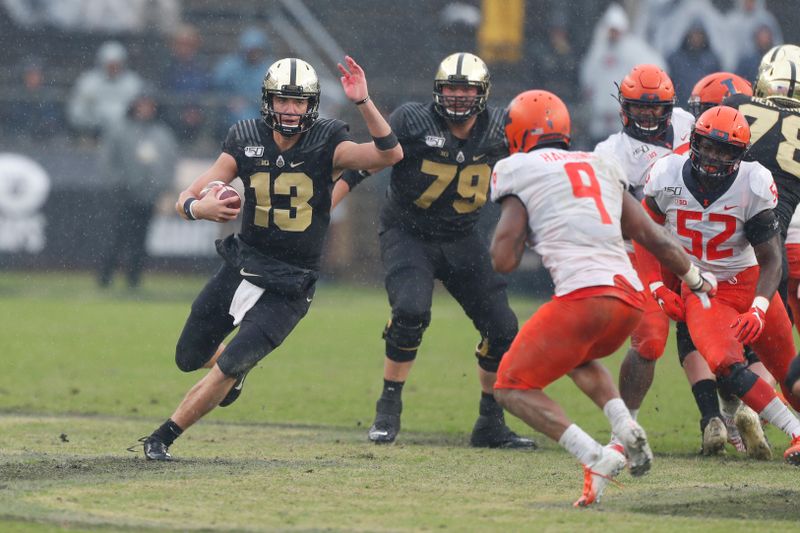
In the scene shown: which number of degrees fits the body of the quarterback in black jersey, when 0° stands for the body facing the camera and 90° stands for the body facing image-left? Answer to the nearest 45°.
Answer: approximately 0°
